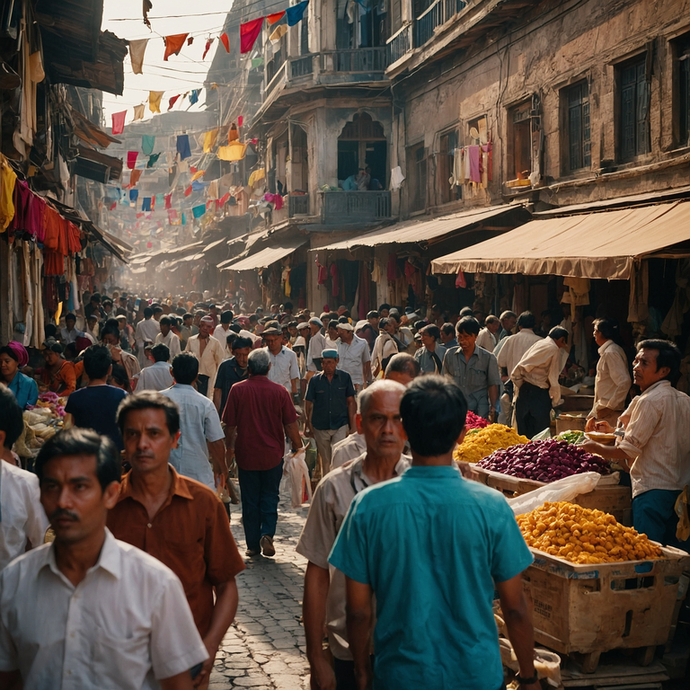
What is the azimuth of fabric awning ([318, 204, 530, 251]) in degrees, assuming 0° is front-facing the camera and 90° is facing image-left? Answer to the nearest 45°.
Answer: approximately 45°

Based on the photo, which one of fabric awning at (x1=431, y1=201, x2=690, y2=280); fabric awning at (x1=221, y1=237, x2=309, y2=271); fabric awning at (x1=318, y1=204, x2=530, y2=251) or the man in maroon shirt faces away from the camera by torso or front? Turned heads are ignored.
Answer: the man in maroon shirt

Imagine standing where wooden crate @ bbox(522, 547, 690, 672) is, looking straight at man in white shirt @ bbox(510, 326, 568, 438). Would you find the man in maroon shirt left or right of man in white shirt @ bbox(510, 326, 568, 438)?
left

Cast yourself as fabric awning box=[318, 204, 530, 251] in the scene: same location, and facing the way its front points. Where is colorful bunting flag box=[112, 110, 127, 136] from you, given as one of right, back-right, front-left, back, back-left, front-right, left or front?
right

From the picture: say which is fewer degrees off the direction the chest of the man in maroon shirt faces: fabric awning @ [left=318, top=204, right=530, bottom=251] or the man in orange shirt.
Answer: the fabric awning

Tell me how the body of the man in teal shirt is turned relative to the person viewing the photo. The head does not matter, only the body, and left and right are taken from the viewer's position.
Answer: facing away from the viewer

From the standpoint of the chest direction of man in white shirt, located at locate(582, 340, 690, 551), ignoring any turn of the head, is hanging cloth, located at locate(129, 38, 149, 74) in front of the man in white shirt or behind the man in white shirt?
in front

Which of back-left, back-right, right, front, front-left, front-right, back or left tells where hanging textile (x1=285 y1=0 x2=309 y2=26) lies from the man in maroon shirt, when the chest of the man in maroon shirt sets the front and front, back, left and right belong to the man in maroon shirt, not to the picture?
front

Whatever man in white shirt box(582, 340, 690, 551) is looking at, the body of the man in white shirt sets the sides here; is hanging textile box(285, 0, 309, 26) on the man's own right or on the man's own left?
on the man's own right

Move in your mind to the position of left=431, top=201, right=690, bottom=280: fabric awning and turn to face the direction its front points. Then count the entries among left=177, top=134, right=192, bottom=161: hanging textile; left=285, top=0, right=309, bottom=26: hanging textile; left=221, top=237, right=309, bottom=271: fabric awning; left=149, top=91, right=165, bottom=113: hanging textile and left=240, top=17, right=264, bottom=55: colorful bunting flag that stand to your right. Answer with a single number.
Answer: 5

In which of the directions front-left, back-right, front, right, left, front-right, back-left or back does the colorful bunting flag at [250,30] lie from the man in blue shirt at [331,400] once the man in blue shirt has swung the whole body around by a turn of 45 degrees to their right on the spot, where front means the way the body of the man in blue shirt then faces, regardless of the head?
back-right

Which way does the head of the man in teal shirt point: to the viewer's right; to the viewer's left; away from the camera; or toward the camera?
away from the camera

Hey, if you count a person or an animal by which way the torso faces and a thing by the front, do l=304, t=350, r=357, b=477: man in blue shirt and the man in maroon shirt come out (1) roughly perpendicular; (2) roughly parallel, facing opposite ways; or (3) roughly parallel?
roughly parallel, facing opposite ways

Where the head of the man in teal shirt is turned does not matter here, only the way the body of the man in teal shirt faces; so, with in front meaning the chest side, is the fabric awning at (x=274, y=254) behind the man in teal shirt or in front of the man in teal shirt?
in front

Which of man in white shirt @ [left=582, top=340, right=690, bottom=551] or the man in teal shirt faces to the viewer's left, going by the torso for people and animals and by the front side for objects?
the man in white shirt

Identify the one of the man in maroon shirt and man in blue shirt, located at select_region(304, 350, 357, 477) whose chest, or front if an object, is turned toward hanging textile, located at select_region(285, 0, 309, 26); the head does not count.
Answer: the man in maroon shirt

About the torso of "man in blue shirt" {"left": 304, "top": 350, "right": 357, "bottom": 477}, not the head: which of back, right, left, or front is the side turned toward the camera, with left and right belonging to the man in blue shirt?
front

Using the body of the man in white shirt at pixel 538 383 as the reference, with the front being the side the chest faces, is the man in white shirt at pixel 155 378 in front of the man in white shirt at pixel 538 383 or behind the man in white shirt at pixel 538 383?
behind

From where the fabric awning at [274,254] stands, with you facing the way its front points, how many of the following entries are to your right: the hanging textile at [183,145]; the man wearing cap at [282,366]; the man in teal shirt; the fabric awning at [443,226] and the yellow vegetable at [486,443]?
1

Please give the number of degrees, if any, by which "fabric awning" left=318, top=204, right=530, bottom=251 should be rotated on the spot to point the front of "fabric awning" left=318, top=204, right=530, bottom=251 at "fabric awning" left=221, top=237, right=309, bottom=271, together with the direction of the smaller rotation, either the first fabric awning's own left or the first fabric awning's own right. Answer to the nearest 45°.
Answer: approximately 90° to the first fabric awning's own right

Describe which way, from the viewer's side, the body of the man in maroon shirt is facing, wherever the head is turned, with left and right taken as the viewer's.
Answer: facing away from the viewer
